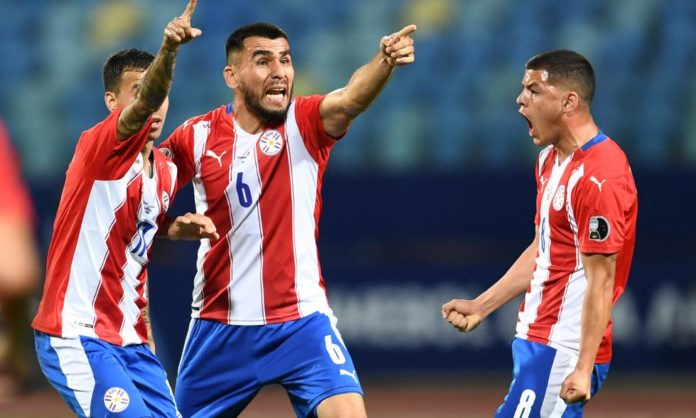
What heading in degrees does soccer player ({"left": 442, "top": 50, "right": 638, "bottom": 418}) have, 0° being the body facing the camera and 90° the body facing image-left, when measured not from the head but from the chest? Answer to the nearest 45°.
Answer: approximately 45°

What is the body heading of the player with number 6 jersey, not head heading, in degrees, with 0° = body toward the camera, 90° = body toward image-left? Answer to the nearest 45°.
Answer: approximately 0°

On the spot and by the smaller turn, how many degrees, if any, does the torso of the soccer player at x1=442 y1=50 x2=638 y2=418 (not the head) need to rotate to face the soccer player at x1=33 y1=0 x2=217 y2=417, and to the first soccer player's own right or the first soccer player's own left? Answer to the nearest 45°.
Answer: approximately 45° to the first soccer player's own right

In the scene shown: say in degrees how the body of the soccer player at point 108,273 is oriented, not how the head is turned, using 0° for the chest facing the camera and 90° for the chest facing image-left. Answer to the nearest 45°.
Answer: approximately 315°

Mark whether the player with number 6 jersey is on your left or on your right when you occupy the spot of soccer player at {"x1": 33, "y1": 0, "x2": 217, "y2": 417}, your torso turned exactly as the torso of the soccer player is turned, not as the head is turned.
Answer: on your left

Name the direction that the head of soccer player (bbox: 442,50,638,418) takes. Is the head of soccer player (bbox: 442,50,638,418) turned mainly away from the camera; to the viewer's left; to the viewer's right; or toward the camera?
to the viewer's left

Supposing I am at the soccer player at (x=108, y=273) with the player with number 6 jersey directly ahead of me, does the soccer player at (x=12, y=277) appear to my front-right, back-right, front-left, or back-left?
back-right

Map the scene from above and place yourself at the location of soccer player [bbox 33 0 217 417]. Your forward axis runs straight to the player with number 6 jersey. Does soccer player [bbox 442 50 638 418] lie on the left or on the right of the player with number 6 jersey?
right

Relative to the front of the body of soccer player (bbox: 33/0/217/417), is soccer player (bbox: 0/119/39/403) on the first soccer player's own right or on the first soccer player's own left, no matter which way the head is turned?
on the first soccer player's own right
